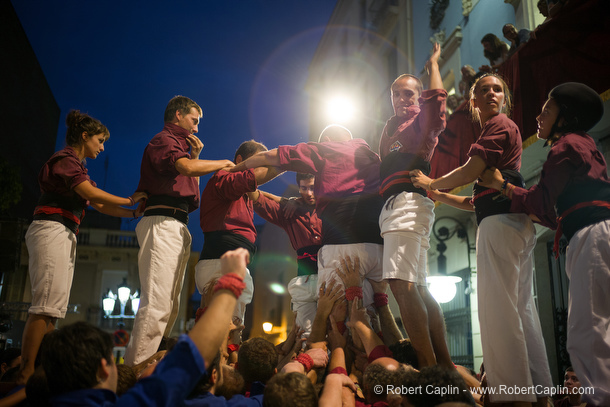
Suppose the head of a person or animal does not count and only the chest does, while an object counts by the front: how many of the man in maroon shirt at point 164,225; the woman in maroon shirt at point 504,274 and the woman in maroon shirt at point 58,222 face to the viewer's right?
2

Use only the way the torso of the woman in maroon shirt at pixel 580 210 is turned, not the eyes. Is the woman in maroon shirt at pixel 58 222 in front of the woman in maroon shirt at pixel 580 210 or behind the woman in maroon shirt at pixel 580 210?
in front

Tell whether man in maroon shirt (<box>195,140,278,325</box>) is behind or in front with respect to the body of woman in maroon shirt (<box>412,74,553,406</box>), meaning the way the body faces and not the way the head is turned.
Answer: in front

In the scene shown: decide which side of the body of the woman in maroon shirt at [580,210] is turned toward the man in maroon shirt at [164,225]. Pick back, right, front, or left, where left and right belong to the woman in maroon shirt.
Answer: front

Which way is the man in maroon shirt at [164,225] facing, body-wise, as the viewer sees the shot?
to the viewer's right

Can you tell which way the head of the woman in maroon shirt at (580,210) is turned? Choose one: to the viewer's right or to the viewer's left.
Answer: to the viewer's left

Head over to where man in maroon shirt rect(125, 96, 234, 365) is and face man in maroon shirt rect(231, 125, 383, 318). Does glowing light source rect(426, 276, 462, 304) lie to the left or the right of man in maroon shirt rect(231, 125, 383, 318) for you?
left

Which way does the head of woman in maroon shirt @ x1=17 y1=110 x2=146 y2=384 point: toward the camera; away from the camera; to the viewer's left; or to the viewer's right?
to the viewer's right

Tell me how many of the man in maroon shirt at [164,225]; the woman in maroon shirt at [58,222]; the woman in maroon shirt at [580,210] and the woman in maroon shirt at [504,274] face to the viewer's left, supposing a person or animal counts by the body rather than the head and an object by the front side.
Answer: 2

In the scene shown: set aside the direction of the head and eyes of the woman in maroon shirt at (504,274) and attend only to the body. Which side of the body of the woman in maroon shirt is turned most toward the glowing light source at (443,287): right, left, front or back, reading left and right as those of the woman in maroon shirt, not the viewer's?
right

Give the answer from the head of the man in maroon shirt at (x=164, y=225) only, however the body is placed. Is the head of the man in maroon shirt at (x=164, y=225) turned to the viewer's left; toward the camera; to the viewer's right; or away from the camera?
to the viewer's right

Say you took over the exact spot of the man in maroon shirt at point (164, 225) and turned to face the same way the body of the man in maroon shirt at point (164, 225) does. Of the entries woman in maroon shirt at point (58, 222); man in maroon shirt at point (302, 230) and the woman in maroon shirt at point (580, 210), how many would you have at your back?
1

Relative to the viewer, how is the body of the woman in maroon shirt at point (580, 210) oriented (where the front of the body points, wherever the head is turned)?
to the viewer's left
